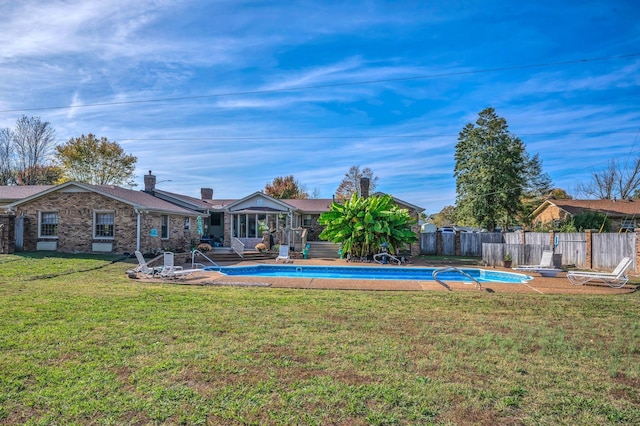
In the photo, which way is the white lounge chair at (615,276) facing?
to the viewer's left

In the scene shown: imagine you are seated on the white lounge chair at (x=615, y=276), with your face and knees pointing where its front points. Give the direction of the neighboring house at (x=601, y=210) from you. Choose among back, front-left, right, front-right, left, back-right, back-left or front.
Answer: right

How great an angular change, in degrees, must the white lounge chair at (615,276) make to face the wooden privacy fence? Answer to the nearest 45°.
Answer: approximately 90° to its right

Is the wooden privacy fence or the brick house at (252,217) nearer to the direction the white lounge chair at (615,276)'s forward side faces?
the brick house
